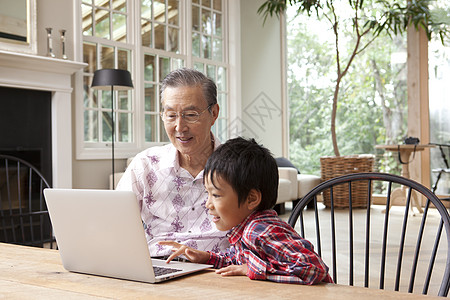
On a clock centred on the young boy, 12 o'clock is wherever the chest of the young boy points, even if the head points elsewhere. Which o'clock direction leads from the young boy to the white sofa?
The white sofa is roughly at 3 o'clock from the young boy.

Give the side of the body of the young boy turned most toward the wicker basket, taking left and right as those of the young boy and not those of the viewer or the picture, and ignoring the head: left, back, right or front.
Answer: right

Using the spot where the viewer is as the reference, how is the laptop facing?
facing away from the viewer and to the right of the viewer

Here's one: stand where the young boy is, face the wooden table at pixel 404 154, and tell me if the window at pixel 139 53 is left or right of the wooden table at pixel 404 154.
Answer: left

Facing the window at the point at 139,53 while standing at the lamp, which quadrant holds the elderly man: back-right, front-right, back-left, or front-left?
back-right

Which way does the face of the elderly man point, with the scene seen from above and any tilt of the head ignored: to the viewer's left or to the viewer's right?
to the viewer's left

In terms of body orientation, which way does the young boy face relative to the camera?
to the viewer's left

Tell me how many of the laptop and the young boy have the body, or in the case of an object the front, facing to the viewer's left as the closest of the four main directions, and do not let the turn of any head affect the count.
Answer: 1

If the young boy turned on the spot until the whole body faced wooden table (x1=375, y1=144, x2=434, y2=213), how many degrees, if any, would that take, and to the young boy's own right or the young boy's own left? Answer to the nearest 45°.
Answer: approximately 90° to the young boy's own right

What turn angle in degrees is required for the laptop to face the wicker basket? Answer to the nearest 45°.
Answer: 0° — it already faces it

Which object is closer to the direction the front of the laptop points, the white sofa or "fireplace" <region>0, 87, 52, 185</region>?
the white sofa

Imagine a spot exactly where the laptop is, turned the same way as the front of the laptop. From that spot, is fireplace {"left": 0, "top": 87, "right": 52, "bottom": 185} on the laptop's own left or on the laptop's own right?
on the laptop's own left

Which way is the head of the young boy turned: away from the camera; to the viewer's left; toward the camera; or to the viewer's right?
to the viewer's left
